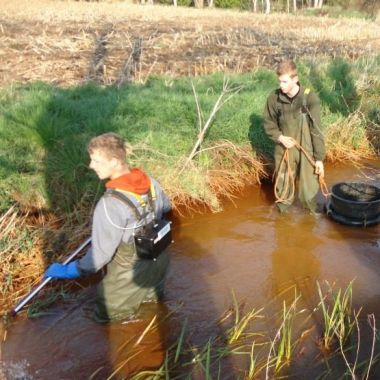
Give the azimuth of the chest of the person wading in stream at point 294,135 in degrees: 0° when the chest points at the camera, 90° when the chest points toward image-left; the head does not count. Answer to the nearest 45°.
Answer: approximately 0°

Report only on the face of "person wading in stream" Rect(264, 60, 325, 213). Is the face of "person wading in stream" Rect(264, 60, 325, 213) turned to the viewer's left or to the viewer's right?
to the viewer's left

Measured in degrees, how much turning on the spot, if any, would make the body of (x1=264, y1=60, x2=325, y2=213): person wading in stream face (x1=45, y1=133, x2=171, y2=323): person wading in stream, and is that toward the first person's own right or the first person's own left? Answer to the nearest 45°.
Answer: approximately 45° to the first person's own right

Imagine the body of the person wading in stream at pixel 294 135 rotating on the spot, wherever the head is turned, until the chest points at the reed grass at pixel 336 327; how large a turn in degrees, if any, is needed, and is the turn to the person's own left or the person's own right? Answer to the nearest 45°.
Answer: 0° — they already face it
